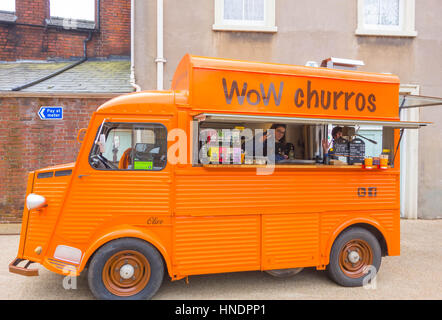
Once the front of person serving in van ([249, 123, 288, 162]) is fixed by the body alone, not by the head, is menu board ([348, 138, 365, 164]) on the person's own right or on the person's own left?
on the person's own left

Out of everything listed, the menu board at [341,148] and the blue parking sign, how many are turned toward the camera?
2

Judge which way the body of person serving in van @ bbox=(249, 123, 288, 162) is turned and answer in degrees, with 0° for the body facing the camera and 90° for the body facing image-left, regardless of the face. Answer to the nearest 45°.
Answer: approximately 45°

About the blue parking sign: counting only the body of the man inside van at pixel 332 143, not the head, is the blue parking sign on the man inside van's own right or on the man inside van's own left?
on the man inside van's own right

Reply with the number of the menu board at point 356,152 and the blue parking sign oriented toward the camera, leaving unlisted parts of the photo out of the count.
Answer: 2

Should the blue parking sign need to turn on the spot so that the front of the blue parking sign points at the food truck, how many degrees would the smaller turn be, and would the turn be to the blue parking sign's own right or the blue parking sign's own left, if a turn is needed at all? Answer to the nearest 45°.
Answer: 0° — it already faces it

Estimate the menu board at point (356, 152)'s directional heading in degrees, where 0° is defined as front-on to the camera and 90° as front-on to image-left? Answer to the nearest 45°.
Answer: approximately 0°

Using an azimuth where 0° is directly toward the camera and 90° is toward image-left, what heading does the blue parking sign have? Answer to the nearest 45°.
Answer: approximately 0°
